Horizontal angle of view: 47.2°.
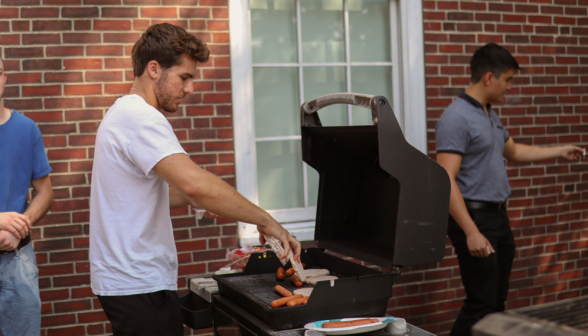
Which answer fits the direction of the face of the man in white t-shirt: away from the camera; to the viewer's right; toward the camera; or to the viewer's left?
to the viewer's right

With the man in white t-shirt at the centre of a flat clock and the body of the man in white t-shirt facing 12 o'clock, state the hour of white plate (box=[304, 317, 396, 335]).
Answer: The white plate is roughly at 1 o'clock from the man in white t-shirt.

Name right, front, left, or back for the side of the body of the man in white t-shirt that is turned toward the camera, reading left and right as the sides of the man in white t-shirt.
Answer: right

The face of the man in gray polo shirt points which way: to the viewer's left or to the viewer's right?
to the viewer's right

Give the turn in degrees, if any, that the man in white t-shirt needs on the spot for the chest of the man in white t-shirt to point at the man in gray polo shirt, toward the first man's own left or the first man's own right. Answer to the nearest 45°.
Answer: approximately 45° to the first man's own left
